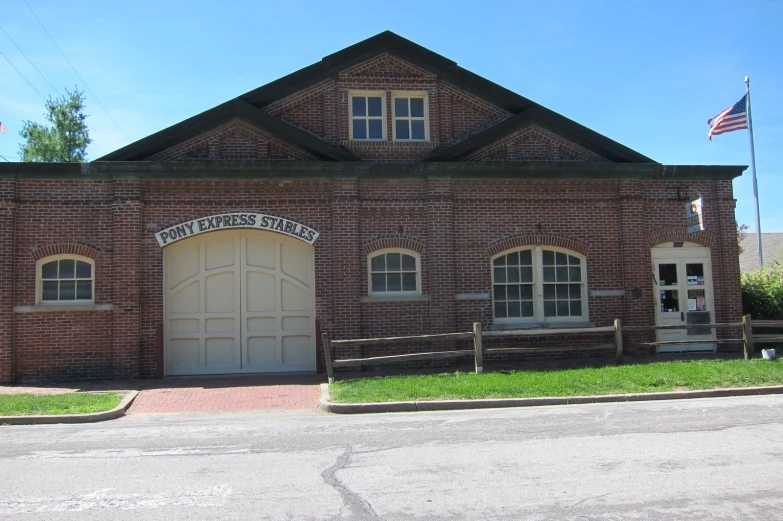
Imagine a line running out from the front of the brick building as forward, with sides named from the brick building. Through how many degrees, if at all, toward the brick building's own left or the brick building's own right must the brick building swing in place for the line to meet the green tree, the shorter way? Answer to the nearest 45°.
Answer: approximately 135° to the brick building's own right

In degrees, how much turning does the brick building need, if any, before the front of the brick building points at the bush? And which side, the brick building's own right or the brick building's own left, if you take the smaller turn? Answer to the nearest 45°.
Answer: approximately 90° to the brick building's own left

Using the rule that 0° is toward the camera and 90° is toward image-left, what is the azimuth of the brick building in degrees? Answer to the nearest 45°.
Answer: approximately 0°

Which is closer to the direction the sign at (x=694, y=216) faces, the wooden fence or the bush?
the wooden fence

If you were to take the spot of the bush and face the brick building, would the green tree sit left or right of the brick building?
right

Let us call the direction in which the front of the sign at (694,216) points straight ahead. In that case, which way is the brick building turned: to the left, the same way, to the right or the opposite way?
to the left

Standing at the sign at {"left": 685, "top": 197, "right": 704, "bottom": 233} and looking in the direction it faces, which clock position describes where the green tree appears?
The green tree is roughly at 2 o'clock from the sign.

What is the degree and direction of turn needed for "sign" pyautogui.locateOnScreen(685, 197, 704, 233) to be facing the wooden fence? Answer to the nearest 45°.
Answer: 0° — it already faces it

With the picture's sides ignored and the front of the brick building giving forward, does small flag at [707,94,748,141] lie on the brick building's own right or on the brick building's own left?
on the brick building's own left

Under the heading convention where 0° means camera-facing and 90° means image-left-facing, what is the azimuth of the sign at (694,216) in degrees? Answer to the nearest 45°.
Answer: approximately 45°
